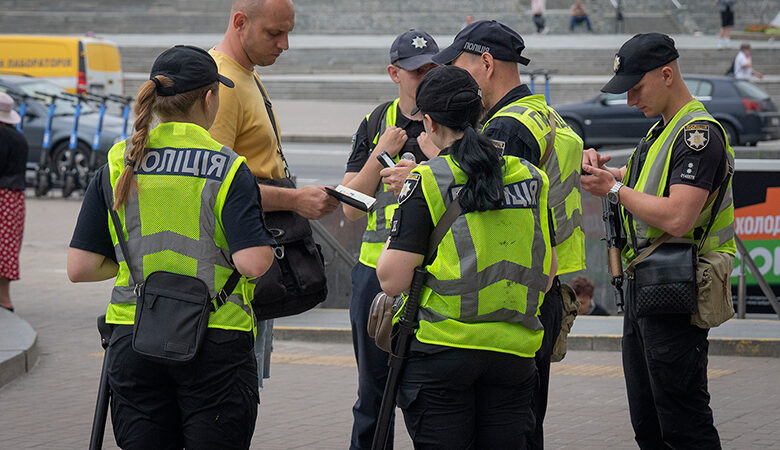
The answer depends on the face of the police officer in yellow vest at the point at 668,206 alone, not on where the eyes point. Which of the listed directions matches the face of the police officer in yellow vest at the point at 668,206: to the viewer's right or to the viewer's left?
to the viewer's left

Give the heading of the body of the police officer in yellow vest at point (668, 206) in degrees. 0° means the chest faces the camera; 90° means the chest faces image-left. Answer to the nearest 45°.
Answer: approximately 90°

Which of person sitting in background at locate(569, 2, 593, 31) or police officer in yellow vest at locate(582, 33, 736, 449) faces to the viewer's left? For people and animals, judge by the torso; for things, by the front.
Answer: the police officer in yellow vest

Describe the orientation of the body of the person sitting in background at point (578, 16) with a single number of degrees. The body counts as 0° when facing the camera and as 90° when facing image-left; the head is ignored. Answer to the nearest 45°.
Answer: approximately 0°

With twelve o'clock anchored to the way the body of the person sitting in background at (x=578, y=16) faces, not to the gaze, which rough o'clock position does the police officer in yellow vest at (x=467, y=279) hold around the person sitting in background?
The police officer in yellow vest is roughly at 12 o'clock from the person sitting in background.

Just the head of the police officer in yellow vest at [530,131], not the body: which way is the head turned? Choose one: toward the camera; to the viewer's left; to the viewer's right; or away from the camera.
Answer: to the viewer's left

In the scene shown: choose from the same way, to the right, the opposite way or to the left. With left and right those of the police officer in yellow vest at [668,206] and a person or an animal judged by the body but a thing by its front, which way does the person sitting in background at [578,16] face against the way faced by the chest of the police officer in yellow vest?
to the left

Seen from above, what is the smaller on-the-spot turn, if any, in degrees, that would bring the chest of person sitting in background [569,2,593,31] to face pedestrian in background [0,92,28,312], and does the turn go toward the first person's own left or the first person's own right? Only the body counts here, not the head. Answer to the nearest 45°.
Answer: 0° — they already face them

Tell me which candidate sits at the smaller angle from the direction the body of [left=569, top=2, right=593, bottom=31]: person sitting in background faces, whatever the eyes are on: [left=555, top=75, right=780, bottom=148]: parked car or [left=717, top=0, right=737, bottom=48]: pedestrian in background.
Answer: the parked car

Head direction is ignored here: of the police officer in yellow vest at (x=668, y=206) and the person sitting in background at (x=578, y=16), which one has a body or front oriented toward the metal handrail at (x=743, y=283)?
the person sitting in background

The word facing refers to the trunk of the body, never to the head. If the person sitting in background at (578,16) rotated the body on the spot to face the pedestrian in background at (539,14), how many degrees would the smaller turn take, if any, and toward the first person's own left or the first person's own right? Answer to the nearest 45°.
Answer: approximately 45° to the first person's own right

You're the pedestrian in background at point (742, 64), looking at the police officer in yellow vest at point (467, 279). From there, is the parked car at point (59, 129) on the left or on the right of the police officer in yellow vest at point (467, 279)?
right

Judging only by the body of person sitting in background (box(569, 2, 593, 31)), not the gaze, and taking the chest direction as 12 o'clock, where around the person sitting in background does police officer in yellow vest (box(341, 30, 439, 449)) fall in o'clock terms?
The police officer in yellow vest is roughly at 12 o'clock from the person sitting in background.
